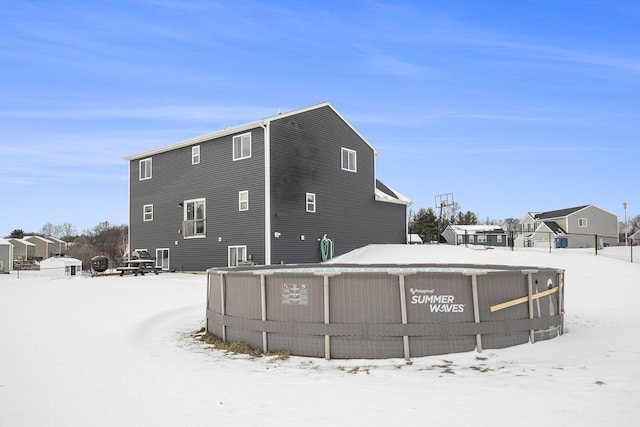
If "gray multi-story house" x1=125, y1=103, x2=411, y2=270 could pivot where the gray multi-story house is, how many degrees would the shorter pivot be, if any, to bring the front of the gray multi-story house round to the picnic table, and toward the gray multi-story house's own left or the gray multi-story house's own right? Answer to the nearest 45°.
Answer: approximately 135° to the gray multi-story house's own left

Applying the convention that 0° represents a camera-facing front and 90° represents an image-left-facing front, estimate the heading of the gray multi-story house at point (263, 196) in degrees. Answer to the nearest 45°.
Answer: approximately 225°

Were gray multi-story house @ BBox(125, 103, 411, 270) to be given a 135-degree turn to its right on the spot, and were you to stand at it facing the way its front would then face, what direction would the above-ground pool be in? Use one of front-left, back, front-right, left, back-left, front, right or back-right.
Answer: front

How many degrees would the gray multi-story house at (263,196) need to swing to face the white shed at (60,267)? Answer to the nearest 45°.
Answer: approximately 90° to its left
